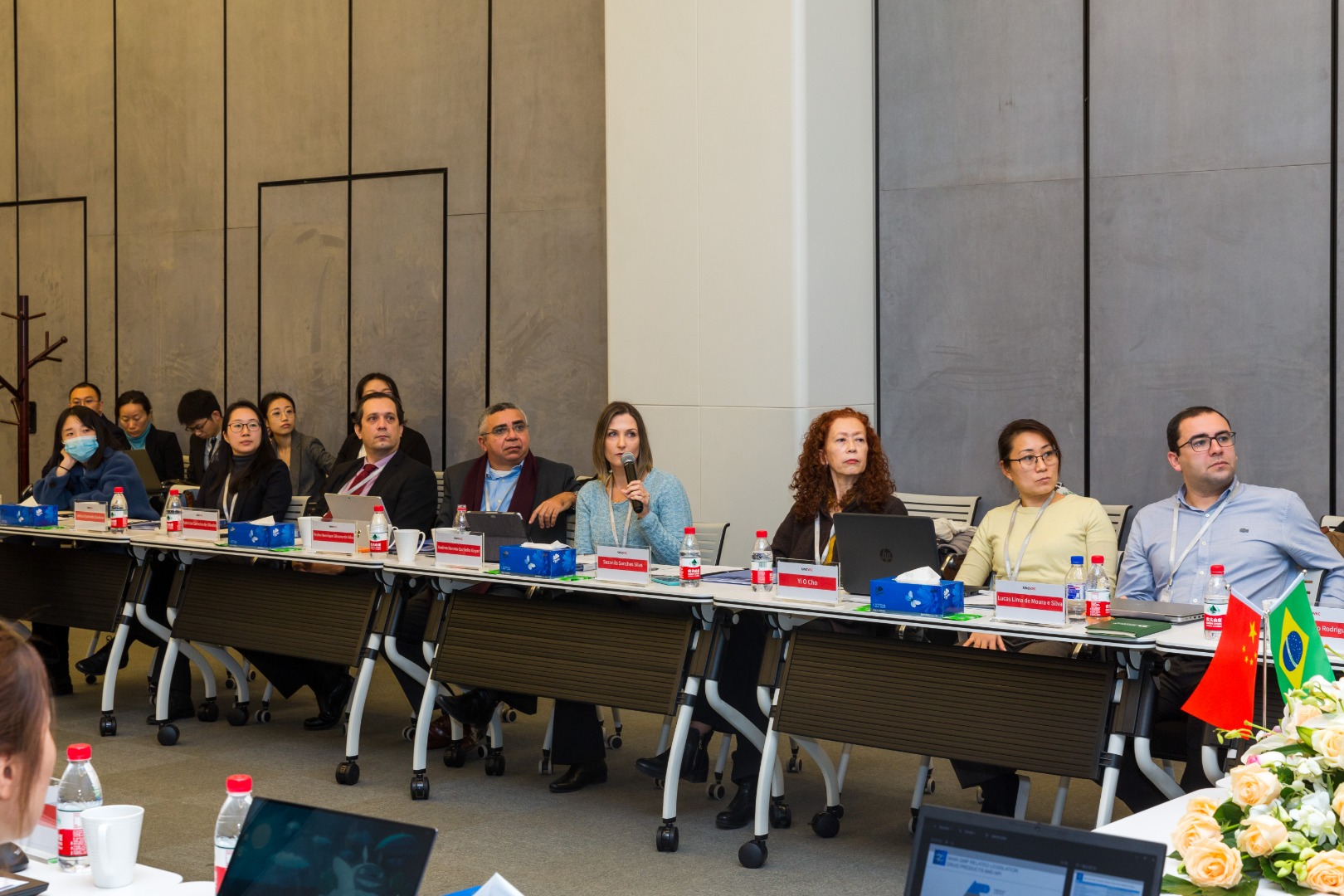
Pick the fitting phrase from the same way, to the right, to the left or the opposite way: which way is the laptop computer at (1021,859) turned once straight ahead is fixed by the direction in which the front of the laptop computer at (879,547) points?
the opposite way

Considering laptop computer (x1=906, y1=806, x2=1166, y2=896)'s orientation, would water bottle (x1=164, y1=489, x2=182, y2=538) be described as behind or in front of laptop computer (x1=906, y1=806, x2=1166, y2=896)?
behind

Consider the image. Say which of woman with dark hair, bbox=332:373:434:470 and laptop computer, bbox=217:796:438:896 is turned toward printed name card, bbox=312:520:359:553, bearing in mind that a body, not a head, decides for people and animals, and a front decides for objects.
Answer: the woman with dark hair

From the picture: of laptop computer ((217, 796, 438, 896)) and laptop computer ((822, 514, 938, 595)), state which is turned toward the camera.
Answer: laptop computer ((217, 796, 438, 896))

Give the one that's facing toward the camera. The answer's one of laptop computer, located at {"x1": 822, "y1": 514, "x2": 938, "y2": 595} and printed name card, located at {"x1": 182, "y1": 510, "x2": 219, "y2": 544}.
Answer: the printed name card

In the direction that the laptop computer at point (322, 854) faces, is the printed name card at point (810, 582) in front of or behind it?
behind

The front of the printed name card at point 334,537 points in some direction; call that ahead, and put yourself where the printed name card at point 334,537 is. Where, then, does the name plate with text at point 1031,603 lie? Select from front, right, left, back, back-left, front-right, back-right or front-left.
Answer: front-left

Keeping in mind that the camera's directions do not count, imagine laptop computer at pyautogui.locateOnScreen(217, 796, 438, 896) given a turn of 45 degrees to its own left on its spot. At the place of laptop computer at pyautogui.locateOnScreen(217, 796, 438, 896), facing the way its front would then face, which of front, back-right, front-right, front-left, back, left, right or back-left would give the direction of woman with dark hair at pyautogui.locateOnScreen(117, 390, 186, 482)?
back-left

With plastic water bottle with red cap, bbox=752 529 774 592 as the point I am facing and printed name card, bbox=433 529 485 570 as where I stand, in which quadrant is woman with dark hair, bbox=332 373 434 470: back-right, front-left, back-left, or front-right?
back-left

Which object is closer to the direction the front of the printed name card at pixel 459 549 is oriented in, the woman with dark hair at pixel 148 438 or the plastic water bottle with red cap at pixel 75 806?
the plastic water bottle with red cap

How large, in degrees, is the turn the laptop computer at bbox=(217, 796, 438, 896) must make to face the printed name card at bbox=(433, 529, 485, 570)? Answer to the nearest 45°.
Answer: approximately 180°

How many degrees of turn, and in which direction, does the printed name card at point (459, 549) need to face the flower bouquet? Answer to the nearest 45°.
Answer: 0° — it already faces it

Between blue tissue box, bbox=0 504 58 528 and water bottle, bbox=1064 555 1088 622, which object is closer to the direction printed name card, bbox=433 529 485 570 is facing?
the water bottle

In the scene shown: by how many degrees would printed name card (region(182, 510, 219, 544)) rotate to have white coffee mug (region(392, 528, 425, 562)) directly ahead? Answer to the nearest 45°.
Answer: approximately 45° to its left

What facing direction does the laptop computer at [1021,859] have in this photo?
toward the camera

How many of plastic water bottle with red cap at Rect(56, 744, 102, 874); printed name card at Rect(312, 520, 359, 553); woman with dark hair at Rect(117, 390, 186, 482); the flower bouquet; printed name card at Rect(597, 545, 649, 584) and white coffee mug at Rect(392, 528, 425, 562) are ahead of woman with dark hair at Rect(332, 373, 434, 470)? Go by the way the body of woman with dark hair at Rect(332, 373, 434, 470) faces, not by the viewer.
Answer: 5

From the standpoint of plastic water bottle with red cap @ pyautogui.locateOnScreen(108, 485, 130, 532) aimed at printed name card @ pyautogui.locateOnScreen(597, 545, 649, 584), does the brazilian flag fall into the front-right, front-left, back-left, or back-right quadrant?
front-right

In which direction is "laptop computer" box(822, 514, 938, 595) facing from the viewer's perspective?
away from the camera

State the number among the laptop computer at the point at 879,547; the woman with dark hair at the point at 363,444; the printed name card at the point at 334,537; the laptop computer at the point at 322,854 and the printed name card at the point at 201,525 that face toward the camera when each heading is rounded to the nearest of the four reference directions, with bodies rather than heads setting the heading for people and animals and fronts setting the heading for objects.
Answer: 4

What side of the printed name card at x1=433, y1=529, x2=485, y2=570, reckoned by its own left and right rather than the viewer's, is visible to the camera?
front
